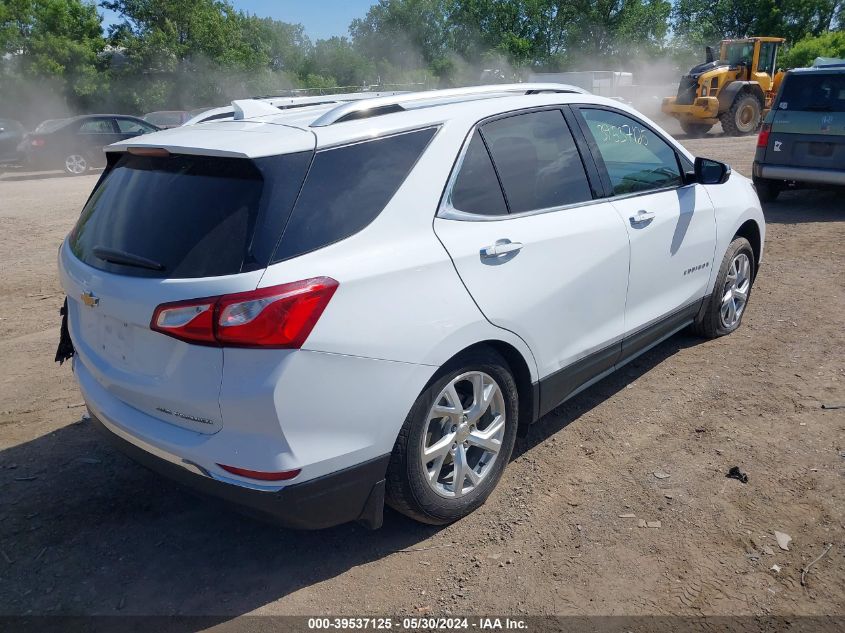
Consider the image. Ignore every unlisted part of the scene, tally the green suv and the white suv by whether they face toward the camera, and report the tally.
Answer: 0

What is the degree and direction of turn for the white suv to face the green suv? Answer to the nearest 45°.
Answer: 0° — it already faces it

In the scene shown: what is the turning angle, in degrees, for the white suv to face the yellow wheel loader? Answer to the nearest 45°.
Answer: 0° — it already faces it

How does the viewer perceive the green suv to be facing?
facing away from the viewer

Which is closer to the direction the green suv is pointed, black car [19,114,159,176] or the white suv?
the black car

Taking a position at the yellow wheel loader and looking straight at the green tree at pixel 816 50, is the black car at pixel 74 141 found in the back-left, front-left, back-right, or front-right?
back-left

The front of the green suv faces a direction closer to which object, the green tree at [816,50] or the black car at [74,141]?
the green tree
